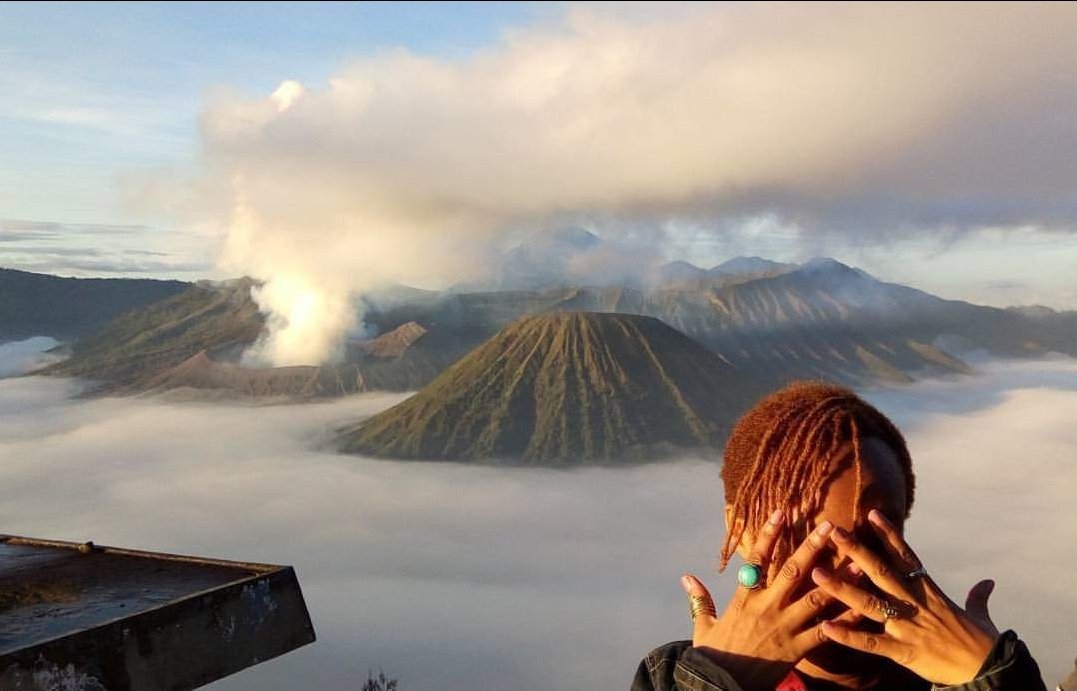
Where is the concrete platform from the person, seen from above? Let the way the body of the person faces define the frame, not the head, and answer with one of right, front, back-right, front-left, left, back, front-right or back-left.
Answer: back-right

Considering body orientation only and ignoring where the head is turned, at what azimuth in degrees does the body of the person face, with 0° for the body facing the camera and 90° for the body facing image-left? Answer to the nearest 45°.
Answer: approximately 0°
